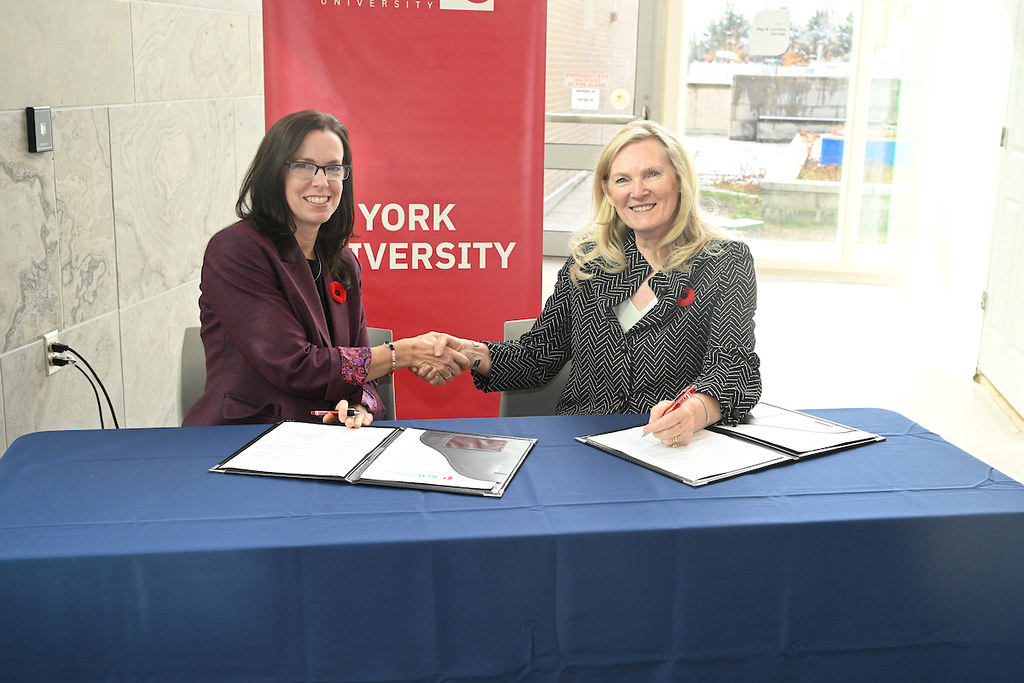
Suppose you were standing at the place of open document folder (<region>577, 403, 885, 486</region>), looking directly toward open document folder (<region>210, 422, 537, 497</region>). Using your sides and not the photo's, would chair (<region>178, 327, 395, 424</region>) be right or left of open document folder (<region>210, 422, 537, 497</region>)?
right

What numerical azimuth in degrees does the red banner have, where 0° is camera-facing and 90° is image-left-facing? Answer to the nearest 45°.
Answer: approximately 0°

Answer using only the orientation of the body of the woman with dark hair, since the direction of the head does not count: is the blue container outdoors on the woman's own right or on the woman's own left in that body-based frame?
on the woman's own left

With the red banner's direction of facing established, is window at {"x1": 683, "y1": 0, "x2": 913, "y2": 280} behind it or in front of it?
behind

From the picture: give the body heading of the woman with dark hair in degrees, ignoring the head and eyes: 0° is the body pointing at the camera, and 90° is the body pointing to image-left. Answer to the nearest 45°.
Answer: approximately 315°

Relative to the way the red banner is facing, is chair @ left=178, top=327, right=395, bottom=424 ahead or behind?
ahead
